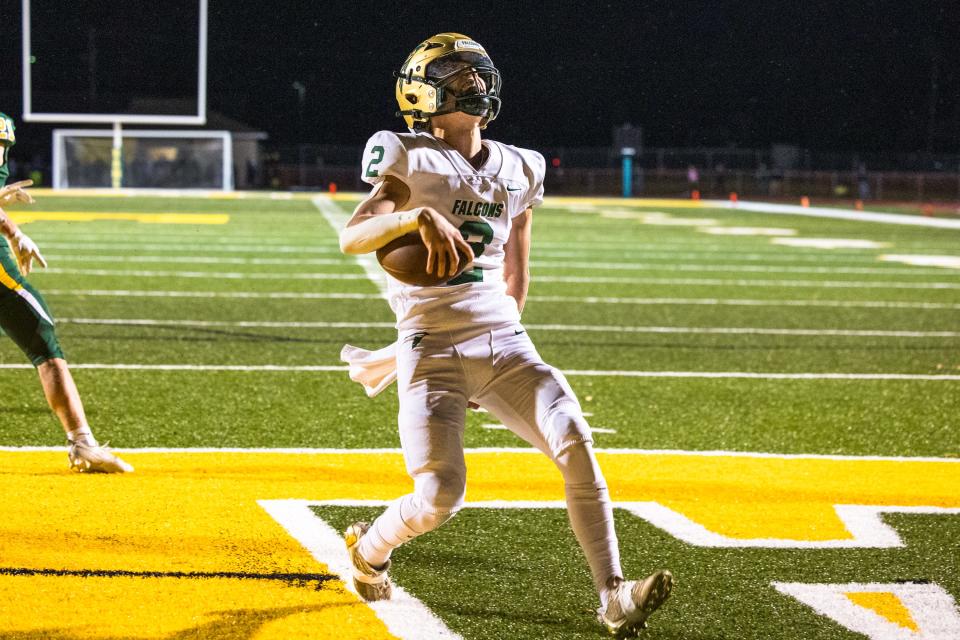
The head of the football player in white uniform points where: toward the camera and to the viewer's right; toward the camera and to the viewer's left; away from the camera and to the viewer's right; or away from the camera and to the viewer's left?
toward the camera and to the viewer's right

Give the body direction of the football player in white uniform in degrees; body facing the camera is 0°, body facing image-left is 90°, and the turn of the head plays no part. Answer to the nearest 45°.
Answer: approximately 315°
